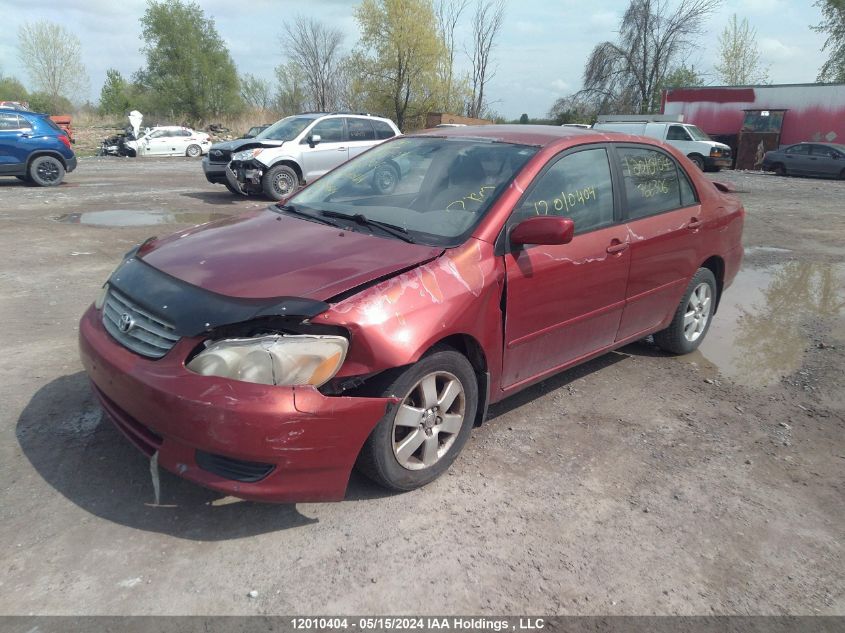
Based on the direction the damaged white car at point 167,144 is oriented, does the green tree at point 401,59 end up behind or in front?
behind

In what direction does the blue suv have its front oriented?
to the viewer's left

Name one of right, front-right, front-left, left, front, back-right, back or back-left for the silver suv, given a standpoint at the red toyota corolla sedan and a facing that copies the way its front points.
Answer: back-right

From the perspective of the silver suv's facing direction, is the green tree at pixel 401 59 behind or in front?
behind

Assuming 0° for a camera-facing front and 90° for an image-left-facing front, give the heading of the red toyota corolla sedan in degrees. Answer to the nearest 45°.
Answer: approximately 45°

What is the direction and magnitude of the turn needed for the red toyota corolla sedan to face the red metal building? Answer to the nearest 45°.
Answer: approximately 180°

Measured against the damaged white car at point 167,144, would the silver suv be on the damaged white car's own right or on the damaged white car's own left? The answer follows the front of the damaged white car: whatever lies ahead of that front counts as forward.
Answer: on the damaged white car's own left

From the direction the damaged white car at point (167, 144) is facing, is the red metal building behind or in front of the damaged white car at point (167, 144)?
behind

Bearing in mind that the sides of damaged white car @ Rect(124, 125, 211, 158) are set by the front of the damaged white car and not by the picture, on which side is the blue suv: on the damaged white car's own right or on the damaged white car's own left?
on the damaged white car's own left

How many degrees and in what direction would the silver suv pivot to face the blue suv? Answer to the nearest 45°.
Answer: approximately 45° to its right

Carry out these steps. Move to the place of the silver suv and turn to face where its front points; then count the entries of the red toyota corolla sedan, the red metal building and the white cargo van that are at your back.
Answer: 2

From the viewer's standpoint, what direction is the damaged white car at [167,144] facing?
to the viewer's left
